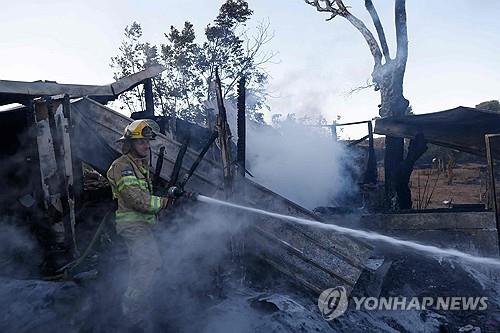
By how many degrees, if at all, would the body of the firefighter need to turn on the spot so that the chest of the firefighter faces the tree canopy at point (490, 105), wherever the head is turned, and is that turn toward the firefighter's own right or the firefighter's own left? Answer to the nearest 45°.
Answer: approximately 45° to the firefighter's own left

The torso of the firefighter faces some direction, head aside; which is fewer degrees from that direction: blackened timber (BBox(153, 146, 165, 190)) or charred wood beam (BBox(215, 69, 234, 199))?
the charred wood beam

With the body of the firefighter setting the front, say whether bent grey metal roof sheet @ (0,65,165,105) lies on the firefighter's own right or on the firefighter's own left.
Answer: on the firefighter's own left

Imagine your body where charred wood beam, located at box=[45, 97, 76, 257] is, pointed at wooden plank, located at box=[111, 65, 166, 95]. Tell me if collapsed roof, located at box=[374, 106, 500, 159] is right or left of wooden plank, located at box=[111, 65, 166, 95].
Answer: right

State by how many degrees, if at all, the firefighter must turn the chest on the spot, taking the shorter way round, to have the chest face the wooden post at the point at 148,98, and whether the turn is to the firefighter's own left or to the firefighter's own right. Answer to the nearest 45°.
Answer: approximately 90° to the firefighter's own left

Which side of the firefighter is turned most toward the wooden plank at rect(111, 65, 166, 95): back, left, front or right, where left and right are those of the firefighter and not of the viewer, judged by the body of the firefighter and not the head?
left

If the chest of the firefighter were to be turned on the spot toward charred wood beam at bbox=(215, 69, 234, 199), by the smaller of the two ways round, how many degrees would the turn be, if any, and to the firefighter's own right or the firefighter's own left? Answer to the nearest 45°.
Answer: approximately 45° to the firefighter's own left

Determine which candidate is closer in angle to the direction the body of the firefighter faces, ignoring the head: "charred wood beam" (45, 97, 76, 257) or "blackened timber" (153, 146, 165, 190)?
the blackened timber

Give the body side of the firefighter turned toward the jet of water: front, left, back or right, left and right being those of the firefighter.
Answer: front

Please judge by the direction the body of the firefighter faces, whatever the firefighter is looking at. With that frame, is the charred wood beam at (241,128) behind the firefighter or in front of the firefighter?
in front

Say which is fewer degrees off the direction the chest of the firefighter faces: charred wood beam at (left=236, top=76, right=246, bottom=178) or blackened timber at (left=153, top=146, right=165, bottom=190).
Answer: the charred wood beam

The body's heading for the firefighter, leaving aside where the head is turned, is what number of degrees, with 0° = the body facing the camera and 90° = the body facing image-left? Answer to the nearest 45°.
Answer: approximately 270°

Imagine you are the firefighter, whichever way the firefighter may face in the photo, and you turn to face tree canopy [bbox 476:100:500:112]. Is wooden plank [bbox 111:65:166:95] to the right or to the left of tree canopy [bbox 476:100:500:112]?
left

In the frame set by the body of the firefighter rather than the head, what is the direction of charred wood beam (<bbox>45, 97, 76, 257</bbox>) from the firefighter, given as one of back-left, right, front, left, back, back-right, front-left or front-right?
back-left

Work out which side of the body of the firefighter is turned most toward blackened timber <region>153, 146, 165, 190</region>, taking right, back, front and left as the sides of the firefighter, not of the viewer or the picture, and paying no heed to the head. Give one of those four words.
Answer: left

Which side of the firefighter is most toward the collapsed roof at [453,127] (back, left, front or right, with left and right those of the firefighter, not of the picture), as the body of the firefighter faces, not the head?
front
